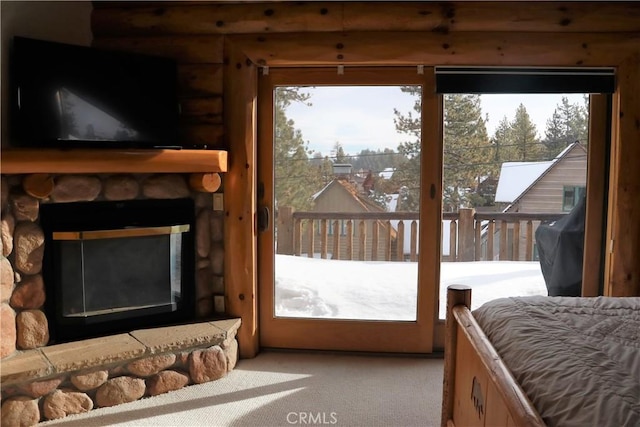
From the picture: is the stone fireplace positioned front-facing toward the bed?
yes

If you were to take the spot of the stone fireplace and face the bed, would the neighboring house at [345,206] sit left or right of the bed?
left

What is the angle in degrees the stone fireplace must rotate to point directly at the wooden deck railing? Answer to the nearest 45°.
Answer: approximately 135° to its left

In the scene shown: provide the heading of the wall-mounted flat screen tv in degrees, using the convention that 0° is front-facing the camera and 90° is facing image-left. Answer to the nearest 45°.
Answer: approximately 315°

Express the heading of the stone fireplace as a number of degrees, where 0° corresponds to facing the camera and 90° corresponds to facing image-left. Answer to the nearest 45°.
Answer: approximately 315°
